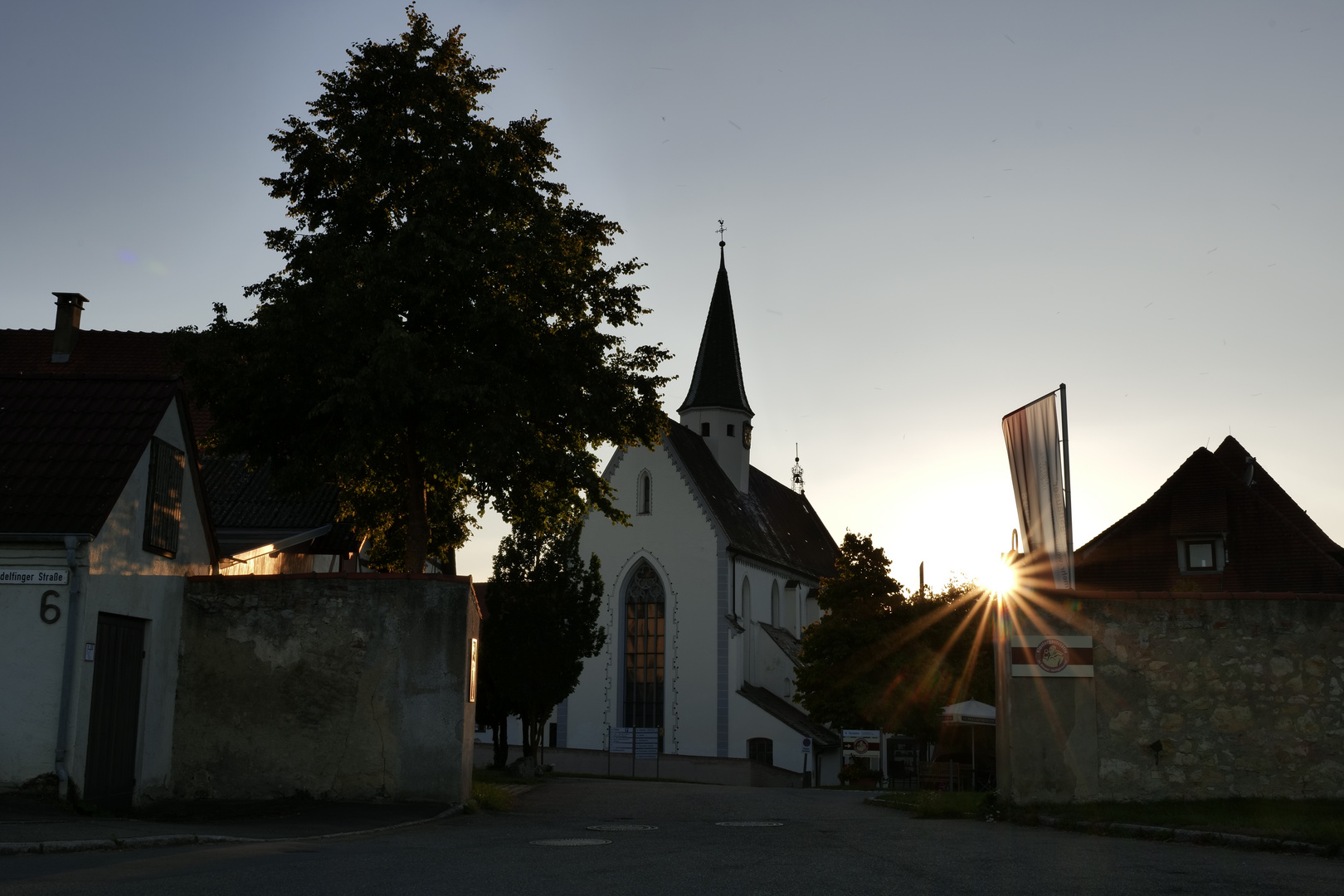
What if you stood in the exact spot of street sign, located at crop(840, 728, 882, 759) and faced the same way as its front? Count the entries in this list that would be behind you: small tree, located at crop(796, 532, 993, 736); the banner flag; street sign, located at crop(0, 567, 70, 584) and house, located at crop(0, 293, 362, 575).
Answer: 1

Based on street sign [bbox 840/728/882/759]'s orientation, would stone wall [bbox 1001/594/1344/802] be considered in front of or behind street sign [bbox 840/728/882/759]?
in front

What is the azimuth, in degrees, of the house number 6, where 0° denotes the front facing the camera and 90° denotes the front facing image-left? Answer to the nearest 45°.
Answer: approximately 0°

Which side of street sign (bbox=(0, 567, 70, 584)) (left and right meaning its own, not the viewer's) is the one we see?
front

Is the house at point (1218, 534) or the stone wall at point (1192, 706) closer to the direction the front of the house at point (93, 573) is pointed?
the stone wall

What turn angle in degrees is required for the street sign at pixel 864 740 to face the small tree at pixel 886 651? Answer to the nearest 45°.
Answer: approximately 180°

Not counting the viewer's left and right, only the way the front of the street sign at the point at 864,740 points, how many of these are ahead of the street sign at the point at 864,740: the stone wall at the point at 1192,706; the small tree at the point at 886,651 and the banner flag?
2

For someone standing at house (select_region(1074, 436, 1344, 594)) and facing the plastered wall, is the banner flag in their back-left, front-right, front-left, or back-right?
front-left

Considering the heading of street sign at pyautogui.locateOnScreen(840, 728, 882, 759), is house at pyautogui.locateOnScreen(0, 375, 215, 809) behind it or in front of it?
in front

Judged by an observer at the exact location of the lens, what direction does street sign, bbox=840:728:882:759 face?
facing the viewer

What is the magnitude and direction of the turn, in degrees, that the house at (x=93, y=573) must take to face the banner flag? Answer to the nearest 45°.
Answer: approximately 45° to its left

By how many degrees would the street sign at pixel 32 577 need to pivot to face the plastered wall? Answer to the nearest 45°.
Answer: approximately 90° to its left

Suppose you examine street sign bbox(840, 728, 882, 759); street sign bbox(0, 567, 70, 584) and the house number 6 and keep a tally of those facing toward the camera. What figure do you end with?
3

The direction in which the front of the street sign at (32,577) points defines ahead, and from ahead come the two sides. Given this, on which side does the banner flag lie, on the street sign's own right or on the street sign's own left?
on the street sign's own left
